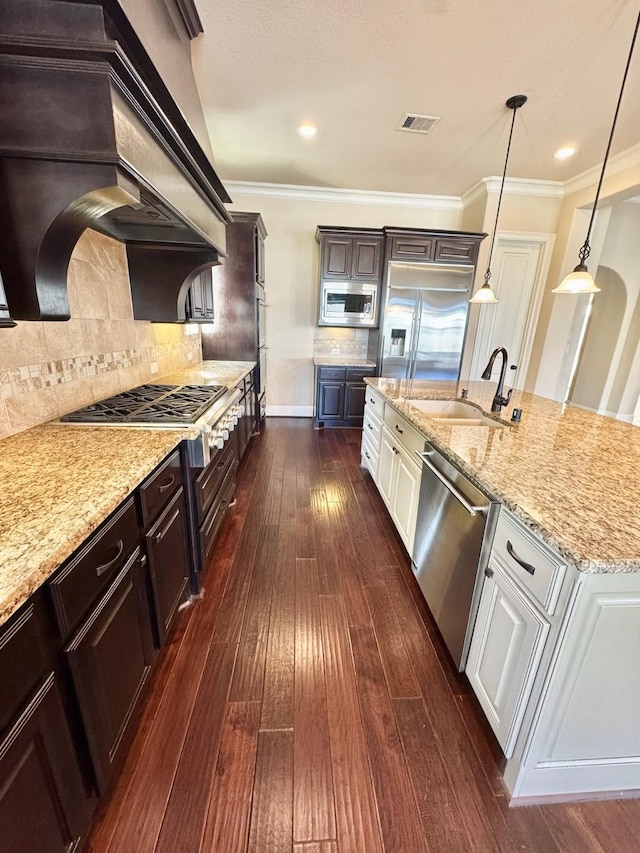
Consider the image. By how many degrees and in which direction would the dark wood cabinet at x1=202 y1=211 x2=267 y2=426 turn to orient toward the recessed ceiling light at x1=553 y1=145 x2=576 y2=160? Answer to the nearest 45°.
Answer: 0° — it already faces it

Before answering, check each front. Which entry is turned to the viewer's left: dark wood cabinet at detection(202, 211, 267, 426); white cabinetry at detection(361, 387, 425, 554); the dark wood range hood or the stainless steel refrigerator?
the white cabinetry

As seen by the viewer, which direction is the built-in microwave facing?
toward the camera

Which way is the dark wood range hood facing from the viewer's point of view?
to the viewer's right

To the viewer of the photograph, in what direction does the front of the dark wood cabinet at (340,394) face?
facing the viewer

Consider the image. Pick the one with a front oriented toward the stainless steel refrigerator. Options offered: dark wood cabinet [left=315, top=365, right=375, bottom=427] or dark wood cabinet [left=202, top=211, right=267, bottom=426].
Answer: dark wood cabinet [left=202, top=211, right=267, bottom=426]

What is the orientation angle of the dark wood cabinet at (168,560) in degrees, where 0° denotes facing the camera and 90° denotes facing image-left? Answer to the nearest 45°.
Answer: approximately 270°

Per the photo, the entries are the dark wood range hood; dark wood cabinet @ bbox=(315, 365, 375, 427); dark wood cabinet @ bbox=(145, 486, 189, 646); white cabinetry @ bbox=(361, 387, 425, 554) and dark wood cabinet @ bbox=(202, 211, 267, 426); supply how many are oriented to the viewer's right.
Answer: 3

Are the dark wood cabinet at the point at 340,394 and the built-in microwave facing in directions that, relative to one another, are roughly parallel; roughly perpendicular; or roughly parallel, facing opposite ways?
roughly parallel

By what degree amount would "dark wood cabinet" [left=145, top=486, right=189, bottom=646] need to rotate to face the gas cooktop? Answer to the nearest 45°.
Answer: approximately 90° to its left

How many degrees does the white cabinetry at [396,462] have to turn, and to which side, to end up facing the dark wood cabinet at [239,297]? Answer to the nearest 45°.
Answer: approximately 45° to its right

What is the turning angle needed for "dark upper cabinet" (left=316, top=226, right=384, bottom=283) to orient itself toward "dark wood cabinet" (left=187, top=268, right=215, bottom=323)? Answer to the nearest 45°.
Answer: approximately 45° to its right

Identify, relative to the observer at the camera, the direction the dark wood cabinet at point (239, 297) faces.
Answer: facing to the right of the viewer

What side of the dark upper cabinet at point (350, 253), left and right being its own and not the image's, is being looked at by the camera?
front

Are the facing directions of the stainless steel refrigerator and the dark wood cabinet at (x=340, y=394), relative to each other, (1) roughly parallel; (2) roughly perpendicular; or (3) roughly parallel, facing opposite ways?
roughly parallel

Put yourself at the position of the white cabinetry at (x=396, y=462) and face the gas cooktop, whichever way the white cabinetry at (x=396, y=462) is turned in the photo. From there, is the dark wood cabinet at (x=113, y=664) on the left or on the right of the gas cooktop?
left

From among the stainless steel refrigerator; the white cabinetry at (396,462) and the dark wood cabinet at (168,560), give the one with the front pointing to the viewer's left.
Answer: the white cabinetry
